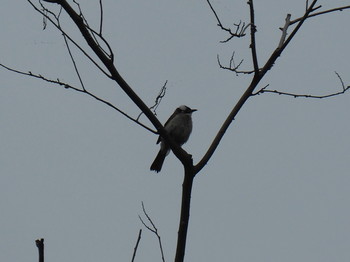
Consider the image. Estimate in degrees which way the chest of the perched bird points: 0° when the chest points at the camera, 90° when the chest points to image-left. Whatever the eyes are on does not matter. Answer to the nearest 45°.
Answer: approximately 315°
